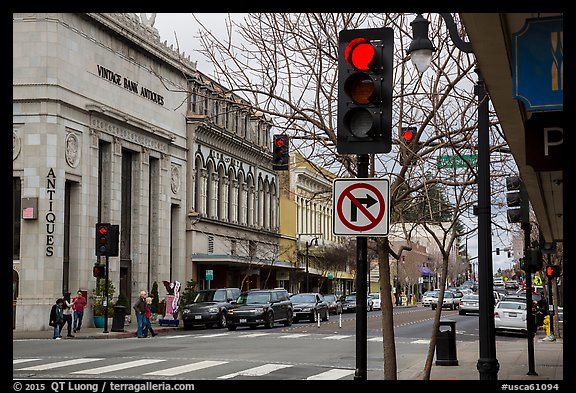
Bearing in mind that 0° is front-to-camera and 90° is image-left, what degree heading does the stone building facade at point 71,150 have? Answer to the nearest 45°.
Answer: approximately 315°

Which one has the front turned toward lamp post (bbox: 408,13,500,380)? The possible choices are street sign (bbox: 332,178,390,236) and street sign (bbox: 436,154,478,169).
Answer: street sign (bbox: 436,154,478,169)

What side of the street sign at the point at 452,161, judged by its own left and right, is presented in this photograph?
front

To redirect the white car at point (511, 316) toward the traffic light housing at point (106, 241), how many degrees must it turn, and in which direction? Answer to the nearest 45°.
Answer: approximately 90° to its left

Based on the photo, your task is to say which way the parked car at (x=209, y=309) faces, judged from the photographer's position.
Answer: facing the viewer and to the left of the viewer

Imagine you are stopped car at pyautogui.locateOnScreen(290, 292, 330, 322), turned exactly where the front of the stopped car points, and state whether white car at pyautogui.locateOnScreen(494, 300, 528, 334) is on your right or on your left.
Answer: on your left

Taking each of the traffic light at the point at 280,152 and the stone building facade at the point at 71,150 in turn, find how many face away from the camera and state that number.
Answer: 0

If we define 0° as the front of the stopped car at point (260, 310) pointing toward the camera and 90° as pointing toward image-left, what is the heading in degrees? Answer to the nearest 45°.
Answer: approximately 45°

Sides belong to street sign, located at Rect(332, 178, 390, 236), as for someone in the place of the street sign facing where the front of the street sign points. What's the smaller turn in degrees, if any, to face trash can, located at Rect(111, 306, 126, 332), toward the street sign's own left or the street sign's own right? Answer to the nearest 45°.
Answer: approximately 180°

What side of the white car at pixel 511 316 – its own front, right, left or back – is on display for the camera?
back

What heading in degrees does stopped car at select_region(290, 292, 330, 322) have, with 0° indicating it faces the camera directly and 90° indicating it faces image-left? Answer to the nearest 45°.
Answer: approximately 45°

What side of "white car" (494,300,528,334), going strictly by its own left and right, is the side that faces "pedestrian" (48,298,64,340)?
left

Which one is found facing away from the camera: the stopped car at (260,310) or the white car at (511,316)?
the white car

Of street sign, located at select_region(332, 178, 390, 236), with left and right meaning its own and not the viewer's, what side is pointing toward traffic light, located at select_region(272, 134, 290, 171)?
back

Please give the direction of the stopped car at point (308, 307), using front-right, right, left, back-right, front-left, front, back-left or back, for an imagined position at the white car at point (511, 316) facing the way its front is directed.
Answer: front-left

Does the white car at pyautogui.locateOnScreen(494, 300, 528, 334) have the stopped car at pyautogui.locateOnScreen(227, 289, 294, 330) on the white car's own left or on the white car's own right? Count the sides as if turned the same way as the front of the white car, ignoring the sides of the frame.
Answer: on the white car's own left

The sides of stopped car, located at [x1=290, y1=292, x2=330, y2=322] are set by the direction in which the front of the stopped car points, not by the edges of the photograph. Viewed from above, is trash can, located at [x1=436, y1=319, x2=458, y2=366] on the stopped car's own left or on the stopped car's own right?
on the stopped car's own left
